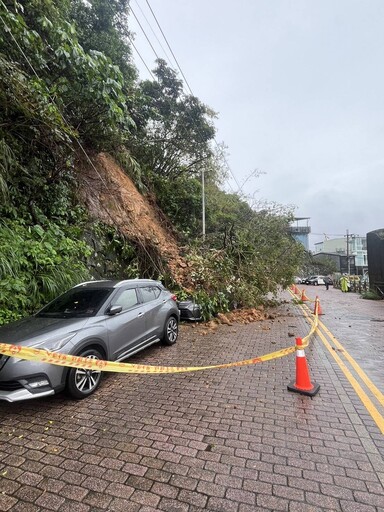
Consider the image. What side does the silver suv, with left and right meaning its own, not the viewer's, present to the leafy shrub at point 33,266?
right

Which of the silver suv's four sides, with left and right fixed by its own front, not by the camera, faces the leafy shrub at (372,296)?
back

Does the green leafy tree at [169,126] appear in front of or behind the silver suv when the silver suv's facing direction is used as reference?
behind

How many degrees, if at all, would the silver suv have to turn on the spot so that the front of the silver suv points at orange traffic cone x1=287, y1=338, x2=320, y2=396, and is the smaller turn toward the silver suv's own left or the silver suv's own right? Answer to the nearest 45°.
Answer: approximately 135° to the silver suv's own left

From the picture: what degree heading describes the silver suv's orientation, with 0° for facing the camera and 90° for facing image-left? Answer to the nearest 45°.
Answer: approximately 45°

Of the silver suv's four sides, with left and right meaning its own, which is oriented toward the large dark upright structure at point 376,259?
back

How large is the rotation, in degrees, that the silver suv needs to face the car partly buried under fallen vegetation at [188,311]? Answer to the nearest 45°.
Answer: approximately 180°
